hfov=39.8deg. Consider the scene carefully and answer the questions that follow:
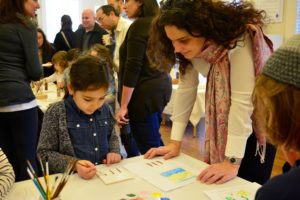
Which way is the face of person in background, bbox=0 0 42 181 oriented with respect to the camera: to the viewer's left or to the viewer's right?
to the viewer's right

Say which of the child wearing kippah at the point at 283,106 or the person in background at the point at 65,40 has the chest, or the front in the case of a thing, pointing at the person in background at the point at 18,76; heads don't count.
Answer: the child wearing kippah

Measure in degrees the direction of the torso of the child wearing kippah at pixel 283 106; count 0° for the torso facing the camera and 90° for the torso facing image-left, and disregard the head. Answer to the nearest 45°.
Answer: approximately 135°

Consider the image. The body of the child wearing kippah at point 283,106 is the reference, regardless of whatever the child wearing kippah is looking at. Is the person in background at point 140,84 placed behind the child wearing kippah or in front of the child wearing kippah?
in front

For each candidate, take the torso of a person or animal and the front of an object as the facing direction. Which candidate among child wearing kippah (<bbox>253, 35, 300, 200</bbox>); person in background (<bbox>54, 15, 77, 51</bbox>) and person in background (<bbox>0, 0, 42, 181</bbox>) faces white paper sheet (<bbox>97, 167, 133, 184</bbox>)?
the child wearing kippah

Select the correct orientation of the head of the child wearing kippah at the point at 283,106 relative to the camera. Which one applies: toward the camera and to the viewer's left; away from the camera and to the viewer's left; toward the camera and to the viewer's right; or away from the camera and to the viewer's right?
away from the camera and to the viewer's left

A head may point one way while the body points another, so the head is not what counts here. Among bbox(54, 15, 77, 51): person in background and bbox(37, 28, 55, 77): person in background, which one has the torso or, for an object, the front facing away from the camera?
bbox(54, 15, 77, 51): person in background

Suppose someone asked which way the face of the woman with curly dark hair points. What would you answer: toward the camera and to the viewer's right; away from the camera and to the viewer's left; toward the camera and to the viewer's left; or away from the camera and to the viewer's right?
toward the camera and to the viewer's left

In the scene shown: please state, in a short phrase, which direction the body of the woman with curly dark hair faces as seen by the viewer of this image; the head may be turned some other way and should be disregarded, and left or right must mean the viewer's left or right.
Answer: facing the viewer and to the left of the viewer
